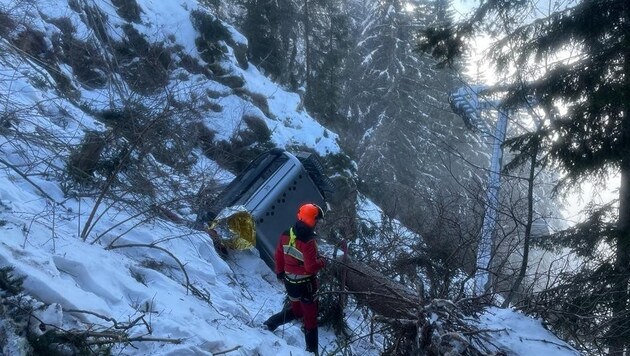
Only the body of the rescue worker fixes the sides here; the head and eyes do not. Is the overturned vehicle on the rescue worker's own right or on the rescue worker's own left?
on the rescue worker's own left

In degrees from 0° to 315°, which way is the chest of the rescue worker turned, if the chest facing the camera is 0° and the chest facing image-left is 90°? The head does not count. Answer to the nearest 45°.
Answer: approximately 225°

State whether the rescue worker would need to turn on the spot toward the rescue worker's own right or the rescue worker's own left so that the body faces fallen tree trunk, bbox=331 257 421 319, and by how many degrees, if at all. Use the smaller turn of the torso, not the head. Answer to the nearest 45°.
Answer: approximately 45° to the rescue worker's own right

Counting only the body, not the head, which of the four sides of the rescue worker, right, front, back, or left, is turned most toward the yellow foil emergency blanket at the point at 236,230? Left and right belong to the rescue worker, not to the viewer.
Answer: left
